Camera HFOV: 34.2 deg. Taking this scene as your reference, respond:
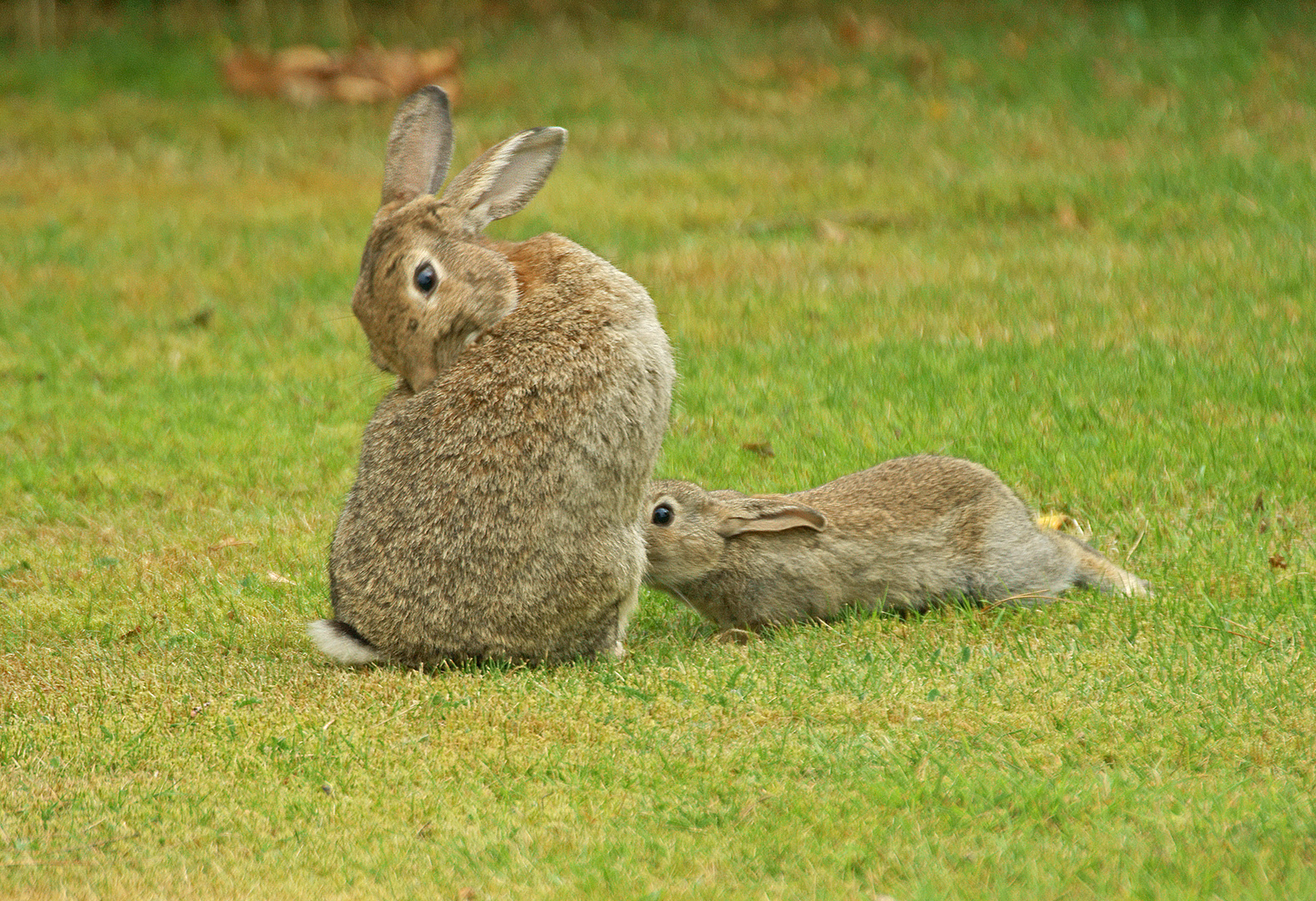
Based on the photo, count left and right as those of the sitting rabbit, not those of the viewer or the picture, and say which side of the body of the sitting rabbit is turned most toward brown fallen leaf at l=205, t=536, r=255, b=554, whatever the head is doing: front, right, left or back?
left

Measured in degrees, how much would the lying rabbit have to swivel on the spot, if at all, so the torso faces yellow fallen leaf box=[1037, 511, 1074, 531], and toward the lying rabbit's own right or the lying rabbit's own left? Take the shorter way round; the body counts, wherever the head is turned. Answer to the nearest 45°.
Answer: approximately 135° to the lying rabbit's own right

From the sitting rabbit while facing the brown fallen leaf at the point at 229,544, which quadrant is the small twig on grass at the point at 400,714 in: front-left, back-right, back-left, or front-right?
back-left

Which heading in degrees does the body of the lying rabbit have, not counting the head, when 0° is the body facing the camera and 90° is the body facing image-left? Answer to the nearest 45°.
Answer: approximately 90°

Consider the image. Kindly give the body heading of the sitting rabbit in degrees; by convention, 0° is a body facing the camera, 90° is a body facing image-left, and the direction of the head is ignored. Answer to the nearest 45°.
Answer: approximately 225°

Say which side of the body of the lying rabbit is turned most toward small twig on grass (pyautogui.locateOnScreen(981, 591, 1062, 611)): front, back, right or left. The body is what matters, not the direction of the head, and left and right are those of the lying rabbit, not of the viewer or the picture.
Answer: back

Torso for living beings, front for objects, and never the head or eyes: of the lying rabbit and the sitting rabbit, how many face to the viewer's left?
1
